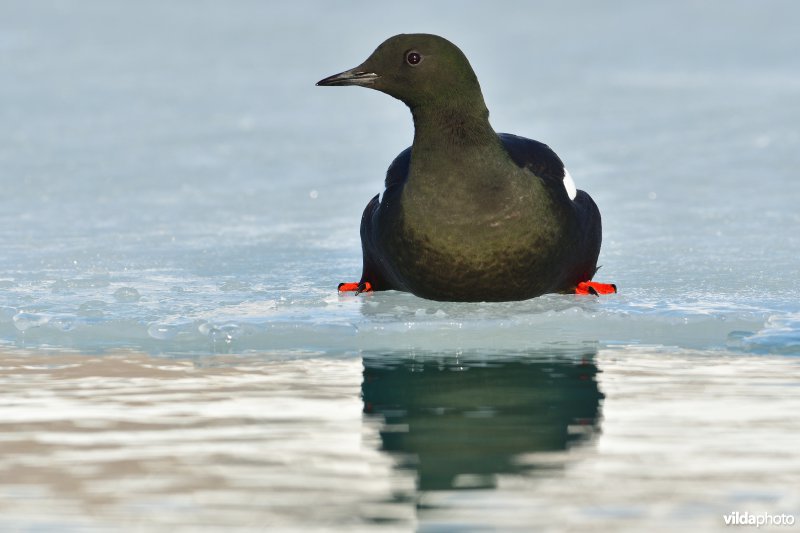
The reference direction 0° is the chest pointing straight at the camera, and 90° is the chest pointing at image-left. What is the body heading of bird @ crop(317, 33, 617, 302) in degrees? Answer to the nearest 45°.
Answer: approximately 0°
